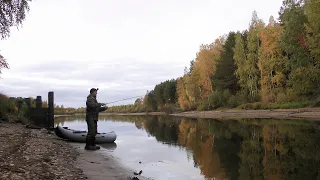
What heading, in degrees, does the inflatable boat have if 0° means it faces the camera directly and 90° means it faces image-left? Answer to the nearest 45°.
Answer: approximately 90°

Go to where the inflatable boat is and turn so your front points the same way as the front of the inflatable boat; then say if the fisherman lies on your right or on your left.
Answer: on your left

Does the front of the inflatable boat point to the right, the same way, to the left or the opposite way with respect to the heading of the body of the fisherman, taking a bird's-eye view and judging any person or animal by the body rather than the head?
the opposite way

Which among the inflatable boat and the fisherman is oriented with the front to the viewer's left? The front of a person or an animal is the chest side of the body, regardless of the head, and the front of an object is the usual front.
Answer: the inflatable boat

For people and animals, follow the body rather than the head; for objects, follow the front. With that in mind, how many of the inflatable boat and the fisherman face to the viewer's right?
1

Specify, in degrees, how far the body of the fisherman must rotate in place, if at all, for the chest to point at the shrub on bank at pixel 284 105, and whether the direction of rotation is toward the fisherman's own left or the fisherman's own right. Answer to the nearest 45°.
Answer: approximately 45° to the fisherman's own left

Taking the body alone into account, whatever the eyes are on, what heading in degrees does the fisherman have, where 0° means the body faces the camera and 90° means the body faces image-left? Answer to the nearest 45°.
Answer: approximately 270°

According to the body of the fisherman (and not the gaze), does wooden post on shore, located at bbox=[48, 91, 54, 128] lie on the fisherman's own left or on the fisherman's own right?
on the fisherman's own left
